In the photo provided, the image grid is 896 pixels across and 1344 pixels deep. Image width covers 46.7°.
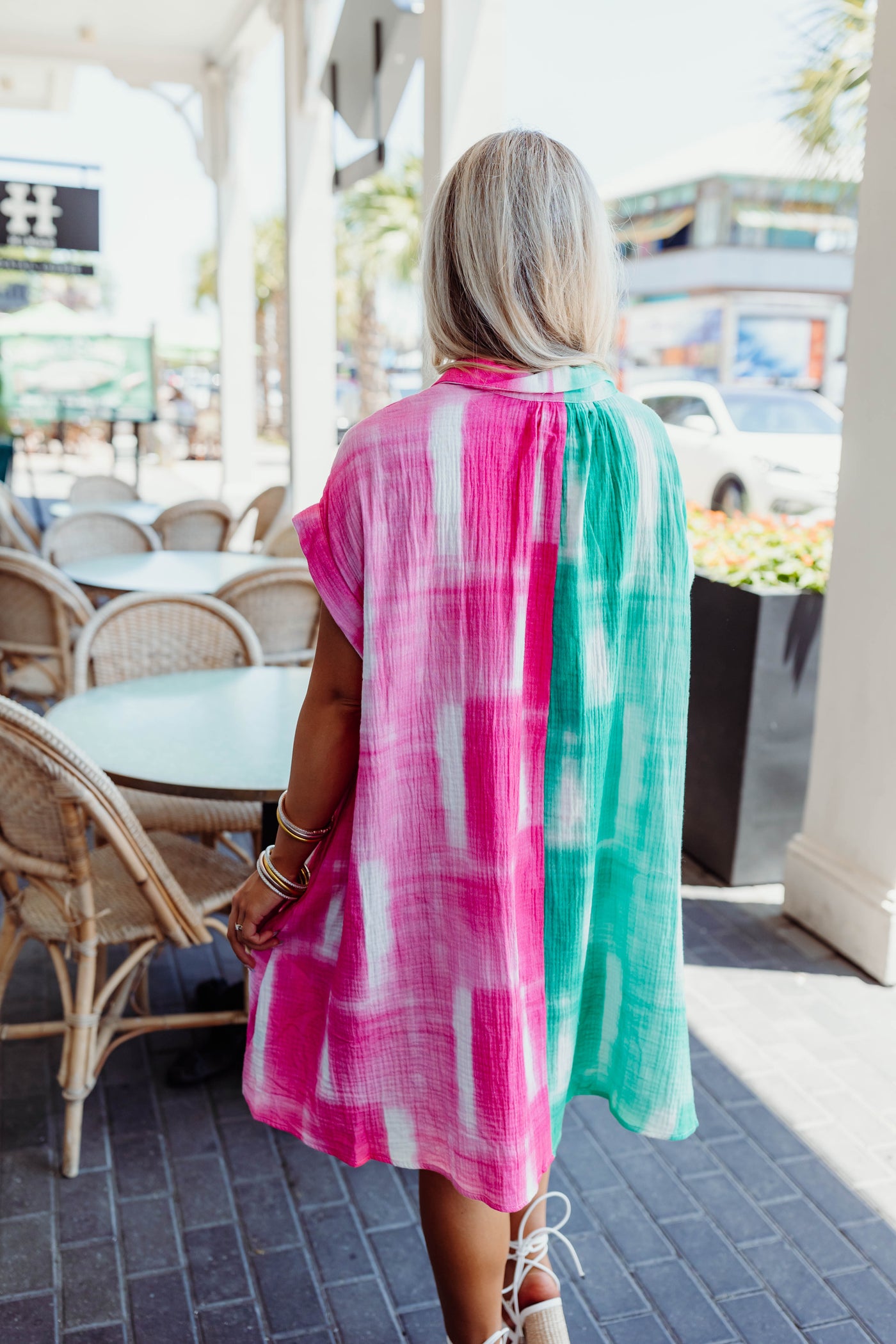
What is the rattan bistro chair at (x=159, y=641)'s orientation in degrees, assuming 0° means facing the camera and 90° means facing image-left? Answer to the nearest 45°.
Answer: approximately 0°

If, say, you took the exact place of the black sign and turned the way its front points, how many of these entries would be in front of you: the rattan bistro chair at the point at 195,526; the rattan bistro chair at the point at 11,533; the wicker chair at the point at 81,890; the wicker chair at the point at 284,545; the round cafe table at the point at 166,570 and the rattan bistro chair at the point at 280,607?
6

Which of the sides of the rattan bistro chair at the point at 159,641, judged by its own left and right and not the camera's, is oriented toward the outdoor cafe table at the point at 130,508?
back

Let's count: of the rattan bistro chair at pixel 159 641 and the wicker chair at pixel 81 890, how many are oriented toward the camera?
1

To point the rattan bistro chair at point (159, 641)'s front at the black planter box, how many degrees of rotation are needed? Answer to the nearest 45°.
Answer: approximately 90° to its left

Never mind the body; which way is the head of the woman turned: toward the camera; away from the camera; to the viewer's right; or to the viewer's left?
away from the camera

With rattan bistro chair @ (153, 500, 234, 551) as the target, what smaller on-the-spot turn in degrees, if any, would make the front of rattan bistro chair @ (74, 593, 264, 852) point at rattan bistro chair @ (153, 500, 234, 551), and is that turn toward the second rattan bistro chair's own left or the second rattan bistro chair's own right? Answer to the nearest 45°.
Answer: approximately 180°

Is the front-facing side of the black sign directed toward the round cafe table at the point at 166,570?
yes

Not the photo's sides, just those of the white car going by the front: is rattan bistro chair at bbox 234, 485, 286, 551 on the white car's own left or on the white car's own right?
on the white car's own right

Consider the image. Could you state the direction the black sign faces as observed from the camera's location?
facing the viewer

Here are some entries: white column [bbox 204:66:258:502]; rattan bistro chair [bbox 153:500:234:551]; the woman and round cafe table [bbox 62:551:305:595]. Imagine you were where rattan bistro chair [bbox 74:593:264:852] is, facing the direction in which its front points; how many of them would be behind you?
3

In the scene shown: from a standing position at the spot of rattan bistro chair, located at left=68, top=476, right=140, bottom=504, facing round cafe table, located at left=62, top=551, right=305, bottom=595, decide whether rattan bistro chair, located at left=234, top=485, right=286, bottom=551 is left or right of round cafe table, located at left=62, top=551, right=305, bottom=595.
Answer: left

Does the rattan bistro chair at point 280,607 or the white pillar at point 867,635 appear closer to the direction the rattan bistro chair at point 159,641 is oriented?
the white pillar
